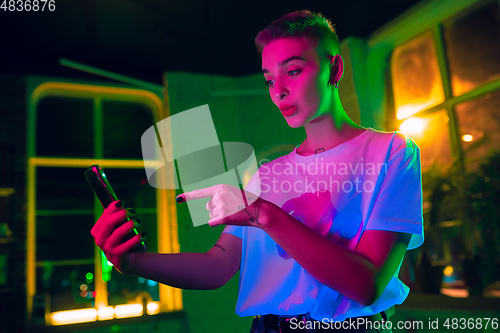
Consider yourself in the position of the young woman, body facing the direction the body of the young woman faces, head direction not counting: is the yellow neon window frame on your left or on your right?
on your right

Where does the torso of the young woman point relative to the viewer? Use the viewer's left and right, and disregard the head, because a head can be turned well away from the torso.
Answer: facing the viewer and to the left of the viewer

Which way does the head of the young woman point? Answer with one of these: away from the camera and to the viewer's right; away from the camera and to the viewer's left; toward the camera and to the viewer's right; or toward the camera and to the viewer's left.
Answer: toward the camera and to the viewer's left
